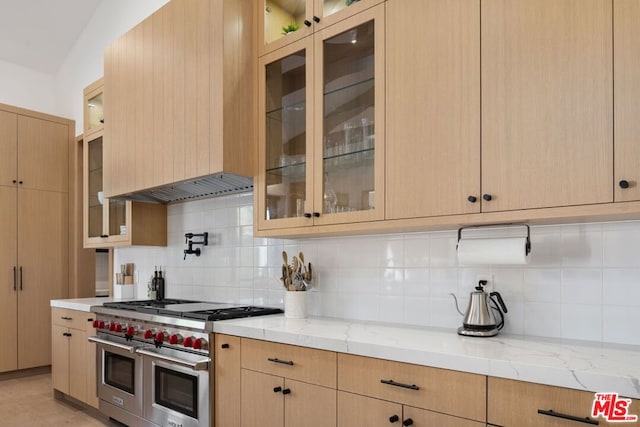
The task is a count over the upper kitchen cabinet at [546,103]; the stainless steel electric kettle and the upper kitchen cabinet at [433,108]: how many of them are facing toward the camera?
2

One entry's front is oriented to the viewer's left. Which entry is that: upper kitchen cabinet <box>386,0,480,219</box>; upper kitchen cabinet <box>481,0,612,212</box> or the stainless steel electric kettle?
the stainless steel electric kettle

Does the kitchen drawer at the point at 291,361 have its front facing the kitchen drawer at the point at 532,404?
no

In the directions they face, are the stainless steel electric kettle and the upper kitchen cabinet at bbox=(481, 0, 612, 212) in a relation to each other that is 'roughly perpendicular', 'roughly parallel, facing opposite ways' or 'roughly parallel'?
roughly perpendicular

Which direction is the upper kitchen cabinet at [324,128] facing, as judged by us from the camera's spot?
facing the viewer and to the left of the viewer

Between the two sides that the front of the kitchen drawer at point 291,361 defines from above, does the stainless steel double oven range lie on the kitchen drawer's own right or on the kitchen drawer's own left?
on the kitchen drawer's own right

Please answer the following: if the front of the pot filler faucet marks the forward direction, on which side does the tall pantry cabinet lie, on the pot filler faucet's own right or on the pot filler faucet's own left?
on the pot filler faucet's own right

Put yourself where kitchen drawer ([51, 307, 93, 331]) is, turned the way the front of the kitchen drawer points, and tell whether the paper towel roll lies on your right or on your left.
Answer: on your left

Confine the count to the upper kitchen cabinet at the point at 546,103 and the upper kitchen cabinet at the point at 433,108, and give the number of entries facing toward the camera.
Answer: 2

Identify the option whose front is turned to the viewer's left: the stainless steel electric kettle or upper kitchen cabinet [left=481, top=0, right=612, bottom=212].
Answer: the stainless steel electric kettle

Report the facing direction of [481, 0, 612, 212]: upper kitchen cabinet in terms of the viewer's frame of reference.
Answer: facing the viewer

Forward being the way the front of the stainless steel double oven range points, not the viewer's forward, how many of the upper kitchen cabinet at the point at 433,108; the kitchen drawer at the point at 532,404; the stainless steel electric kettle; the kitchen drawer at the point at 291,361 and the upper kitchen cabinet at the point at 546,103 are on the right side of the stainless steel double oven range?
0

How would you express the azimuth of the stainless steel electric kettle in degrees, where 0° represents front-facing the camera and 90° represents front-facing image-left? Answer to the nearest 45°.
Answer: approximately 90°

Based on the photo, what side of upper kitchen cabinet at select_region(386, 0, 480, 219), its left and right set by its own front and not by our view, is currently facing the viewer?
front

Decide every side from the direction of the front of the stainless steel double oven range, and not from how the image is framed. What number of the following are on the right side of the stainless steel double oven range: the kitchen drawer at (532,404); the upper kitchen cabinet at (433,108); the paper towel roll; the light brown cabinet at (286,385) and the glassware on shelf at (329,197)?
0
